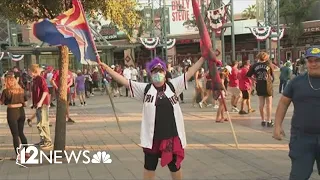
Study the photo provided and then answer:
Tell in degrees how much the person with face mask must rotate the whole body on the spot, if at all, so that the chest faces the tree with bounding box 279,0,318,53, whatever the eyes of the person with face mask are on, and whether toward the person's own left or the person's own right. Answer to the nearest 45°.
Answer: approximately 180°

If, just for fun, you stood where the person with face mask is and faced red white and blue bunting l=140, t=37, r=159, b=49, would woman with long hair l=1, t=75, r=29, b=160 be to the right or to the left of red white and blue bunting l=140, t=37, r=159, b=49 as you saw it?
left

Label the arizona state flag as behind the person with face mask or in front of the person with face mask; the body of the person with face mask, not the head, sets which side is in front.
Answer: behind

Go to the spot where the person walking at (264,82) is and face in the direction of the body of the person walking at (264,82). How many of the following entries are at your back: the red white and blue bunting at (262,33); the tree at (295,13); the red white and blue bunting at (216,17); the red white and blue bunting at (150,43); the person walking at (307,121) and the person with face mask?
2

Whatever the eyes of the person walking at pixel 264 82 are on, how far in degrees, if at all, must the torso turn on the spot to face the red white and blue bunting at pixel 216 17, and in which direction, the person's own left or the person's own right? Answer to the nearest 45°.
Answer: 0° — they already face it

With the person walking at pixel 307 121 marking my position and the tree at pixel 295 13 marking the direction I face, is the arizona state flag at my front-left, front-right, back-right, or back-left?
front-left

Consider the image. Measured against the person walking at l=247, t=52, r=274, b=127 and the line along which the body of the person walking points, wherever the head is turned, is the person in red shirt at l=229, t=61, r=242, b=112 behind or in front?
in front

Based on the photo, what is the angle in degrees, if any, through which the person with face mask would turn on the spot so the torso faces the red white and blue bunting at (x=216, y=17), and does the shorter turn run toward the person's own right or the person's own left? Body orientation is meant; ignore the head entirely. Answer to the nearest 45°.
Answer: approximately 180°

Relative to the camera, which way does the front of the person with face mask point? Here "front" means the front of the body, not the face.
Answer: toward the camera

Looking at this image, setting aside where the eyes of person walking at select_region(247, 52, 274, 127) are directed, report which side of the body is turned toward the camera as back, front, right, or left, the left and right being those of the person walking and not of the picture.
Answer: back

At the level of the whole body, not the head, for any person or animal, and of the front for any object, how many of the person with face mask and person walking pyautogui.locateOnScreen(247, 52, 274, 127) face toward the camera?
1
